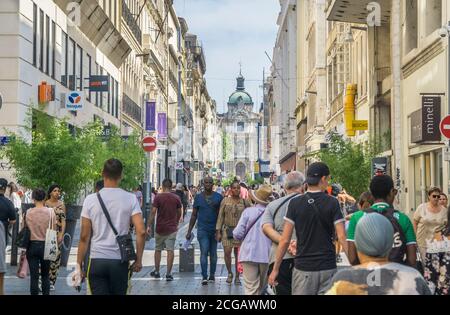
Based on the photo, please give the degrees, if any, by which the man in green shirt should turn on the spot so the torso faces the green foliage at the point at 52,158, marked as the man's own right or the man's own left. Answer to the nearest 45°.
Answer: approximately 45° to the man's own left

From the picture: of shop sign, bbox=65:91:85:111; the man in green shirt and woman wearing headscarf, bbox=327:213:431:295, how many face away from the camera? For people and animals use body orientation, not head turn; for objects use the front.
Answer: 2

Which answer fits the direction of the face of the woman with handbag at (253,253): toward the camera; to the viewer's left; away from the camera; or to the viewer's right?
away from the camera

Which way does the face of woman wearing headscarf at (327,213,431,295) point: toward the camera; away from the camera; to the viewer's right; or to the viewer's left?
away from the camera

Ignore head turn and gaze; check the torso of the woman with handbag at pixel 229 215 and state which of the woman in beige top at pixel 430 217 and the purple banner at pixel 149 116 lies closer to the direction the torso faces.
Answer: the woman in beige top

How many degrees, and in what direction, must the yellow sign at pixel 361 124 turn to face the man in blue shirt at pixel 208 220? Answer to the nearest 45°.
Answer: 0° — it already faces them

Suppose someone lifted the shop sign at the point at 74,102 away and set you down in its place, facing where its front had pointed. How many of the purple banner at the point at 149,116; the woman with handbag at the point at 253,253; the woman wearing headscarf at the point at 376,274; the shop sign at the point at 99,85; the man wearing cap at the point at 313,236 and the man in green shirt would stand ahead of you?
4

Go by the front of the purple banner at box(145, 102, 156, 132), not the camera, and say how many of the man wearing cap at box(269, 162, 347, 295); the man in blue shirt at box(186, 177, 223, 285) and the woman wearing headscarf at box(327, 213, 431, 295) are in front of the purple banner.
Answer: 3

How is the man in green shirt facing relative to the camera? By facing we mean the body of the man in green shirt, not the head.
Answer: away from the camera

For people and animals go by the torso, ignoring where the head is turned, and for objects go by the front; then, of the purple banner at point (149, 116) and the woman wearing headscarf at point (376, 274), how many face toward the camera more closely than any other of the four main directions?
1
